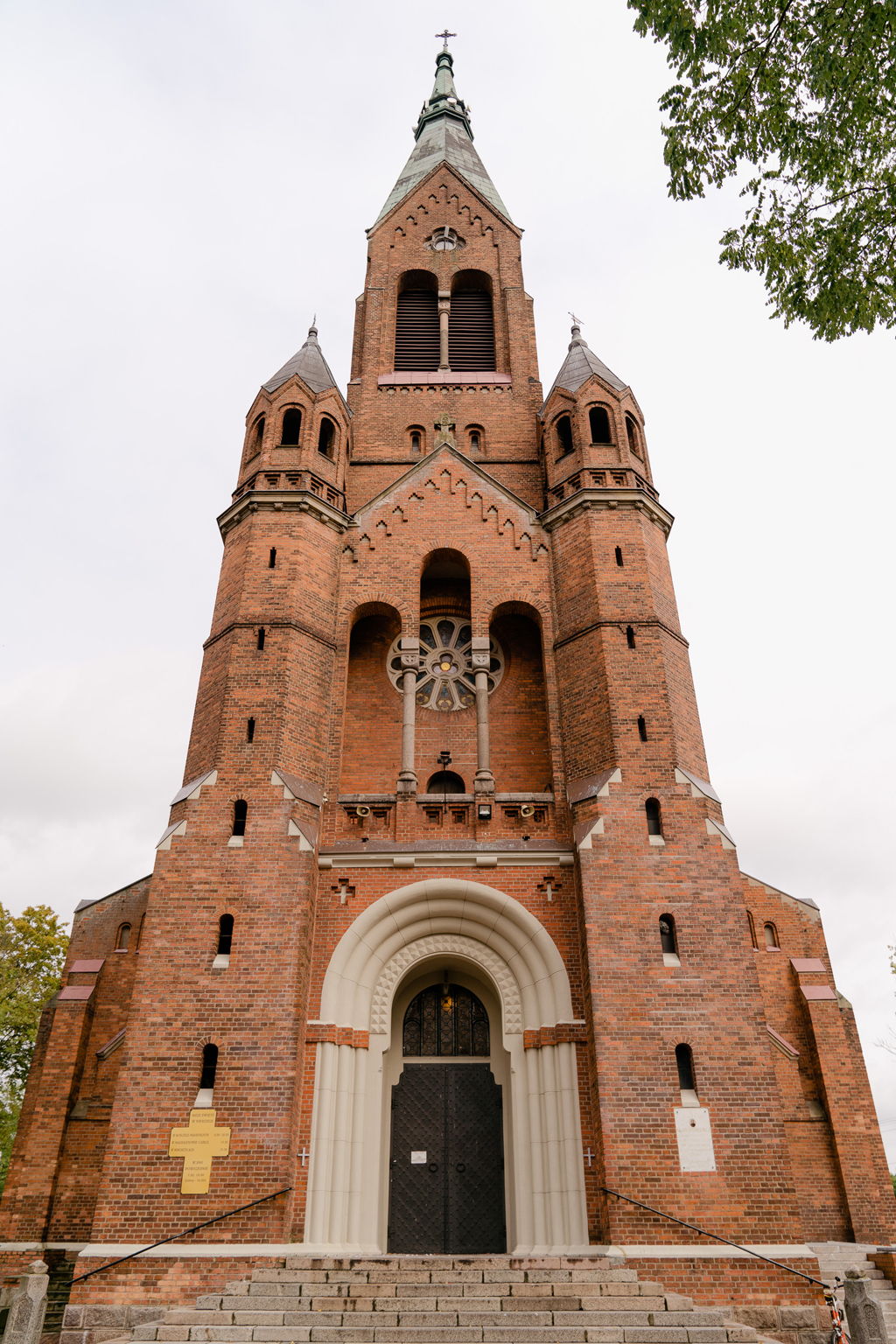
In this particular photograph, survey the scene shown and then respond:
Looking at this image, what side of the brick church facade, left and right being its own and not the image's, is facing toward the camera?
front

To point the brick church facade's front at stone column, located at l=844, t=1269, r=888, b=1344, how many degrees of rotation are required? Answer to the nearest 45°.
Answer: approximately 45° to its left

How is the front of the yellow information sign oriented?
toward the camera

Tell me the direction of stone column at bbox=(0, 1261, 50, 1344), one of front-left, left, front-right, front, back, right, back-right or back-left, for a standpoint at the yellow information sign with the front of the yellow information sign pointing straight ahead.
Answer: front-right

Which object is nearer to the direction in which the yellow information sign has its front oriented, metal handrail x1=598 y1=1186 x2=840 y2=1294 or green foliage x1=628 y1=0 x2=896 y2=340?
the green foliage

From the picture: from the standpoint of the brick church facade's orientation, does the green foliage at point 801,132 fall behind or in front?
in front

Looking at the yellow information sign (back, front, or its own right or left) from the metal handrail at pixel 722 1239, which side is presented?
left

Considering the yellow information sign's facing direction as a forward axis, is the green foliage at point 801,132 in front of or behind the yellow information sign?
in front
